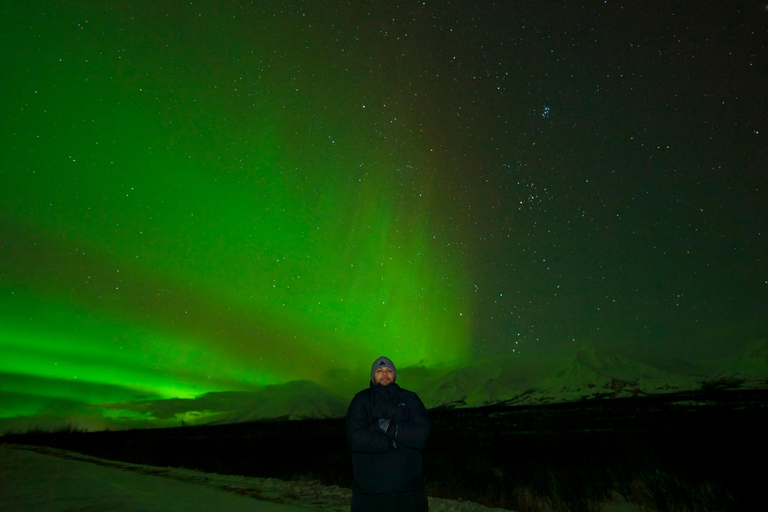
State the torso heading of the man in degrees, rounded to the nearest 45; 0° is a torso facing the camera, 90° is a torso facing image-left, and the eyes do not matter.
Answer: approximately 0°
